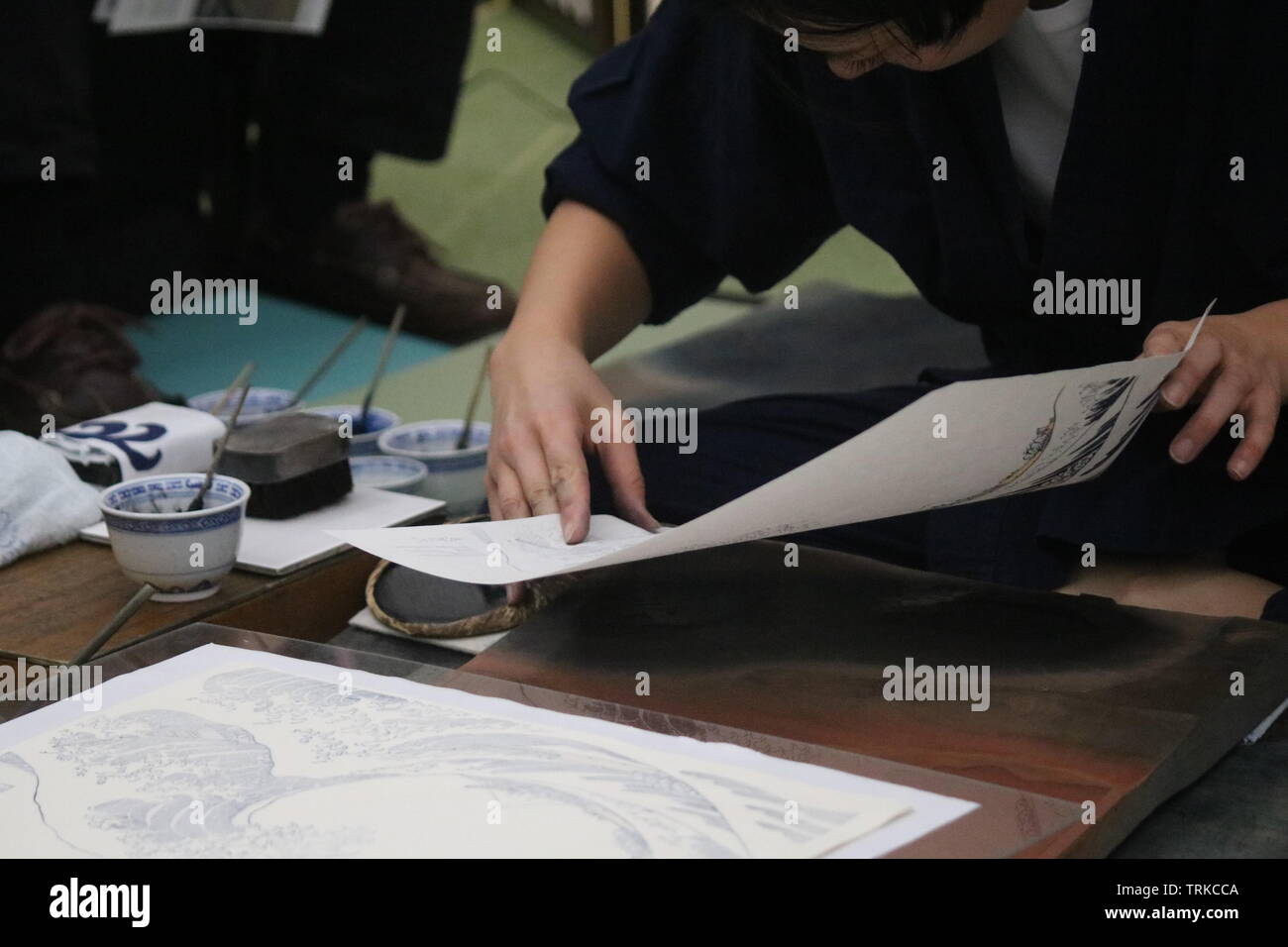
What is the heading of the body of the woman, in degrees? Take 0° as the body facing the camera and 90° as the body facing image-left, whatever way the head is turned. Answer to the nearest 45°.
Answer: approximately 45°

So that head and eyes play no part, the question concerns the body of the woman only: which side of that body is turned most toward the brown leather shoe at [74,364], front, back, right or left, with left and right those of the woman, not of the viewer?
right
